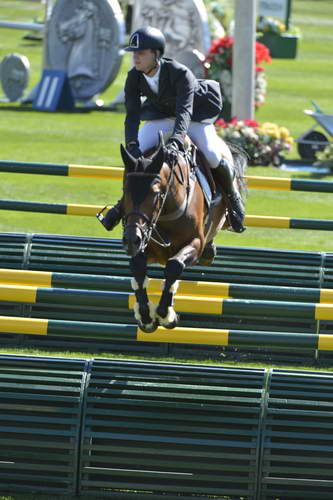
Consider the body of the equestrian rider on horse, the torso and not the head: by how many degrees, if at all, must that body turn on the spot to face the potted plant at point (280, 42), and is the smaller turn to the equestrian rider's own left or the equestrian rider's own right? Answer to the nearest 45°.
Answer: approximately 135° to the equestrian rider's own right

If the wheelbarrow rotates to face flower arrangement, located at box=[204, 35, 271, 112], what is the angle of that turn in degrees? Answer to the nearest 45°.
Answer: approximately 45° to its right

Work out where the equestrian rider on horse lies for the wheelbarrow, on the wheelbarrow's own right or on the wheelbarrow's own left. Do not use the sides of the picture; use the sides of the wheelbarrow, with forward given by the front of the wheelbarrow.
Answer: on the wheelbarrow's own left

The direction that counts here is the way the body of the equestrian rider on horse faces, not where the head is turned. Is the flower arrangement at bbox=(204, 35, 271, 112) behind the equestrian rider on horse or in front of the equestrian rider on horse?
behind

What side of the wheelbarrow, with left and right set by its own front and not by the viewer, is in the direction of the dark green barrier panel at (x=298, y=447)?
left

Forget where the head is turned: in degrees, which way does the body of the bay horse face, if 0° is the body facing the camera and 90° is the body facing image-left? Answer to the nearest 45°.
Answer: approximately 45°

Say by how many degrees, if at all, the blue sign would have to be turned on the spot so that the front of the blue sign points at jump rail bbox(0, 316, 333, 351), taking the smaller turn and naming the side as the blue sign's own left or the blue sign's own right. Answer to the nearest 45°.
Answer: approximately 45° to the blue sign's own left

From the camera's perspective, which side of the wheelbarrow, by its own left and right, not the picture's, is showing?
left

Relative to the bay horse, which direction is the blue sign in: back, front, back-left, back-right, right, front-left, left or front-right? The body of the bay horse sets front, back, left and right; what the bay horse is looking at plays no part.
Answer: back-right

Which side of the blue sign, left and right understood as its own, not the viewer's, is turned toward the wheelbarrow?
left
